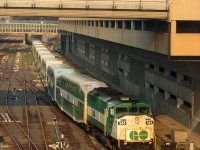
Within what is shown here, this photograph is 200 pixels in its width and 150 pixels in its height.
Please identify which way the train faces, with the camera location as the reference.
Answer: facing the viewer and to the right of the viewer
